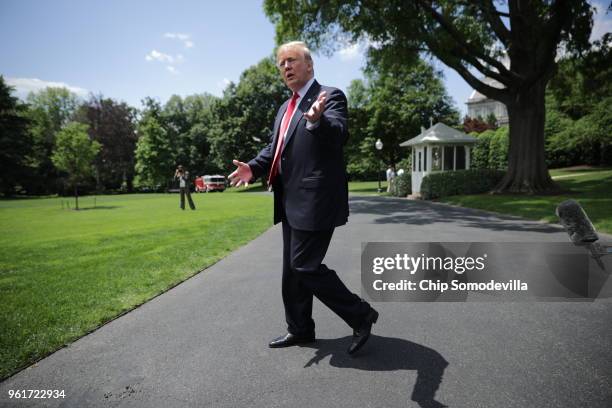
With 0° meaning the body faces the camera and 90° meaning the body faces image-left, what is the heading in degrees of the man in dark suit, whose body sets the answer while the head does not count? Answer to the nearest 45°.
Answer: approximately 45°

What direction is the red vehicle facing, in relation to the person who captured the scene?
facing to the left of the viewer

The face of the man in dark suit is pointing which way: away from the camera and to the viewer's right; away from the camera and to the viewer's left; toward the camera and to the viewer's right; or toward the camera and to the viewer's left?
toward the camera and to the viewer's left

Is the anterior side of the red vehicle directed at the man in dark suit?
no

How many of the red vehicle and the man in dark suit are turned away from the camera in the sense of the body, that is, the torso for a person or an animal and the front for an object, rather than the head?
0

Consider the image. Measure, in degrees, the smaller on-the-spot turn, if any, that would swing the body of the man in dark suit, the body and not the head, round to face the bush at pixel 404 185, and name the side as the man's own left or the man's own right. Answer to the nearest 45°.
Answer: approximately 135° to the man's own right

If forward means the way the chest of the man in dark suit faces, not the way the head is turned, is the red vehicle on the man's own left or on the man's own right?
on the man's own right

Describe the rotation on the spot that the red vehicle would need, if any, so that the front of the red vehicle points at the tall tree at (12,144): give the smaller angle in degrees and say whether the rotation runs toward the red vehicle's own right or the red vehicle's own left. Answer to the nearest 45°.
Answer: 0° — it already faces it
